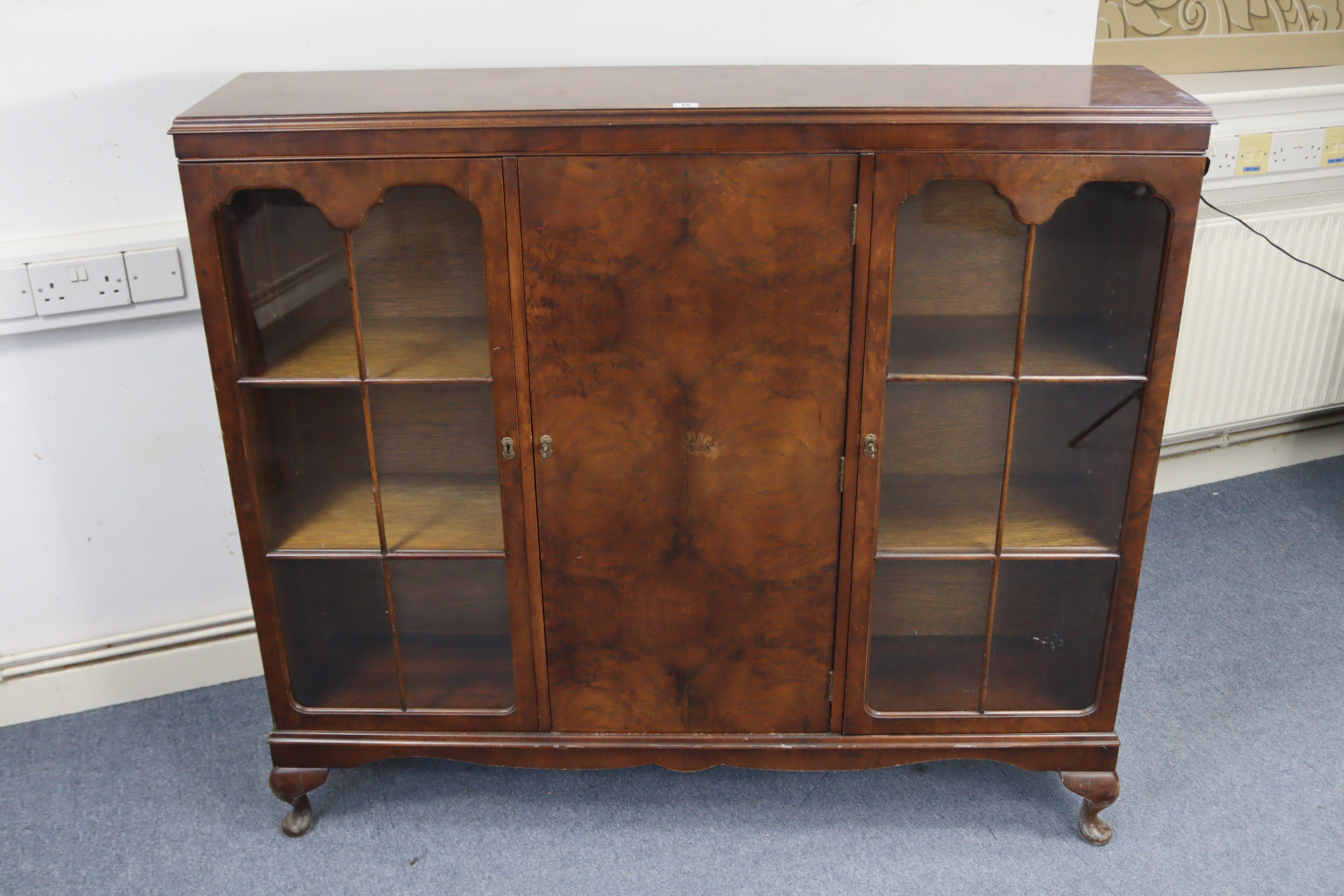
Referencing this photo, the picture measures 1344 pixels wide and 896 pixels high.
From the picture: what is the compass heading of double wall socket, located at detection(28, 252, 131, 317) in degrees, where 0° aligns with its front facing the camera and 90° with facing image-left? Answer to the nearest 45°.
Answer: approximately 0°

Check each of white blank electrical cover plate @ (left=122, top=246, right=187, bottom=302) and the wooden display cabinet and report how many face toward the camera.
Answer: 2

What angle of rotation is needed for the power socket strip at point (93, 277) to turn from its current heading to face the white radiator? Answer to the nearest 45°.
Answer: approximately 90° to its left

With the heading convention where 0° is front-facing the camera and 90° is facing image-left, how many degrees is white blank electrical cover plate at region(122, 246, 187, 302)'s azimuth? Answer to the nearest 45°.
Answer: approximately 0°

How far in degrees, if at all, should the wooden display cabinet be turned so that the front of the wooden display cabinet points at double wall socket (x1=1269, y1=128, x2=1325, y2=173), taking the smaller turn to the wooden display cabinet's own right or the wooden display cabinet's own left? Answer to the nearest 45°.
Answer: approximately 135° to the wooden display cabinet's own left

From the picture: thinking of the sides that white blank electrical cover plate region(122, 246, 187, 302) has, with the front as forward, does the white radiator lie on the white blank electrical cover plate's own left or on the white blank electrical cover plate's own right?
on the white blank electrical cover plate's own left

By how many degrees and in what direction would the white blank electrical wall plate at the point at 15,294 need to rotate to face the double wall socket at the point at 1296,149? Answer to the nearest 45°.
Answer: approximately 90° to its left

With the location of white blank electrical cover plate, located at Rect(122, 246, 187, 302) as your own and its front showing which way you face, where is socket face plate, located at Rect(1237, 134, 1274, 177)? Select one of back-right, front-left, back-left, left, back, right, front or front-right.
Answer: left

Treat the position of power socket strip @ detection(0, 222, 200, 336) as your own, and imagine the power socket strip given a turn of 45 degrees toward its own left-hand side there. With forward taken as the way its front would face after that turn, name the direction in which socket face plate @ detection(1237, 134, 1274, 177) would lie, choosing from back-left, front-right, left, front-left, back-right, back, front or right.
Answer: front-left

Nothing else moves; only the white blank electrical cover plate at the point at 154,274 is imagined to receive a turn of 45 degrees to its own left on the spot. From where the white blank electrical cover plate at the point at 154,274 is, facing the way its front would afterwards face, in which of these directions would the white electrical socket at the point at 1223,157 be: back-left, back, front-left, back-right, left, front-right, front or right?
front-left

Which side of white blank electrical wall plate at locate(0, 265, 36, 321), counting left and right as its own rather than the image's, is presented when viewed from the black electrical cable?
left
